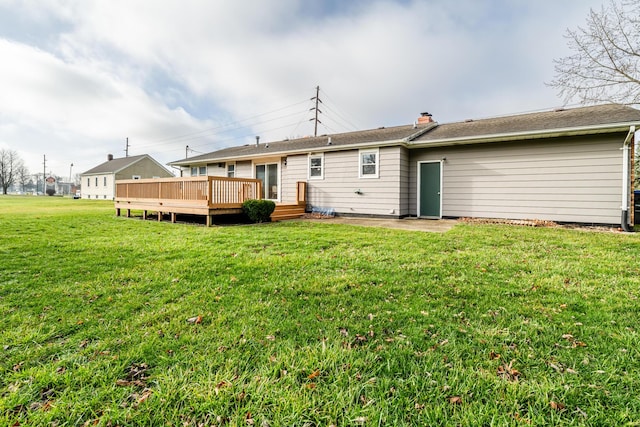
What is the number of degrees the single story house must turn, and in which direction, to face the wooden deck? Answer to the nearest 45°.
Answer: approximately 135° to its left

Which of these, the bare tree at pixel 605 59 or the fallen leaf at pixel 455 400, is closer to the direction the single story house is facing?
the bare tree

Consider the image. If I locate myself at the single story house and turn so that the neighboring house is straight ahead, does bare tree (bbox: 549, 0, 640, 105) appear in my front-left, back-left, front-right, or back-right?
back-right

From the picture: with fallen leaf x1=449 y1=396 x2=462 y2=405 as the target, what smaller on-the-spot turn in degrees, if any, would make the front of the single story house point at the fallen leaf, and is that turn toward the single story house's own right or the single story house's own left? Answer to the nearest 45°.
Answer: approximately 135° to the single story house's own right

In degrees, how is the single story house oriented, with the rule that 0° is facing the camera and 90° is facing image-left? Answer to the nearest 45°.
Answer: approximately 225°

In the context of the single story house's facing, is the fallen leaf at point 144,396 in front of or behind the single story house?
behind

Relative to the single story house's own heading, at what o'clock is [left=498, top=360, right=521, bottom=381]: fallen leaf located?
The fallen leaf is roughly at 5 o'clock from the single story house.

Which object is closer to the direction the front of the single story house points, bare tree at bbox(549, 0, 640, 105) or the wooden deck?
the bare tree
